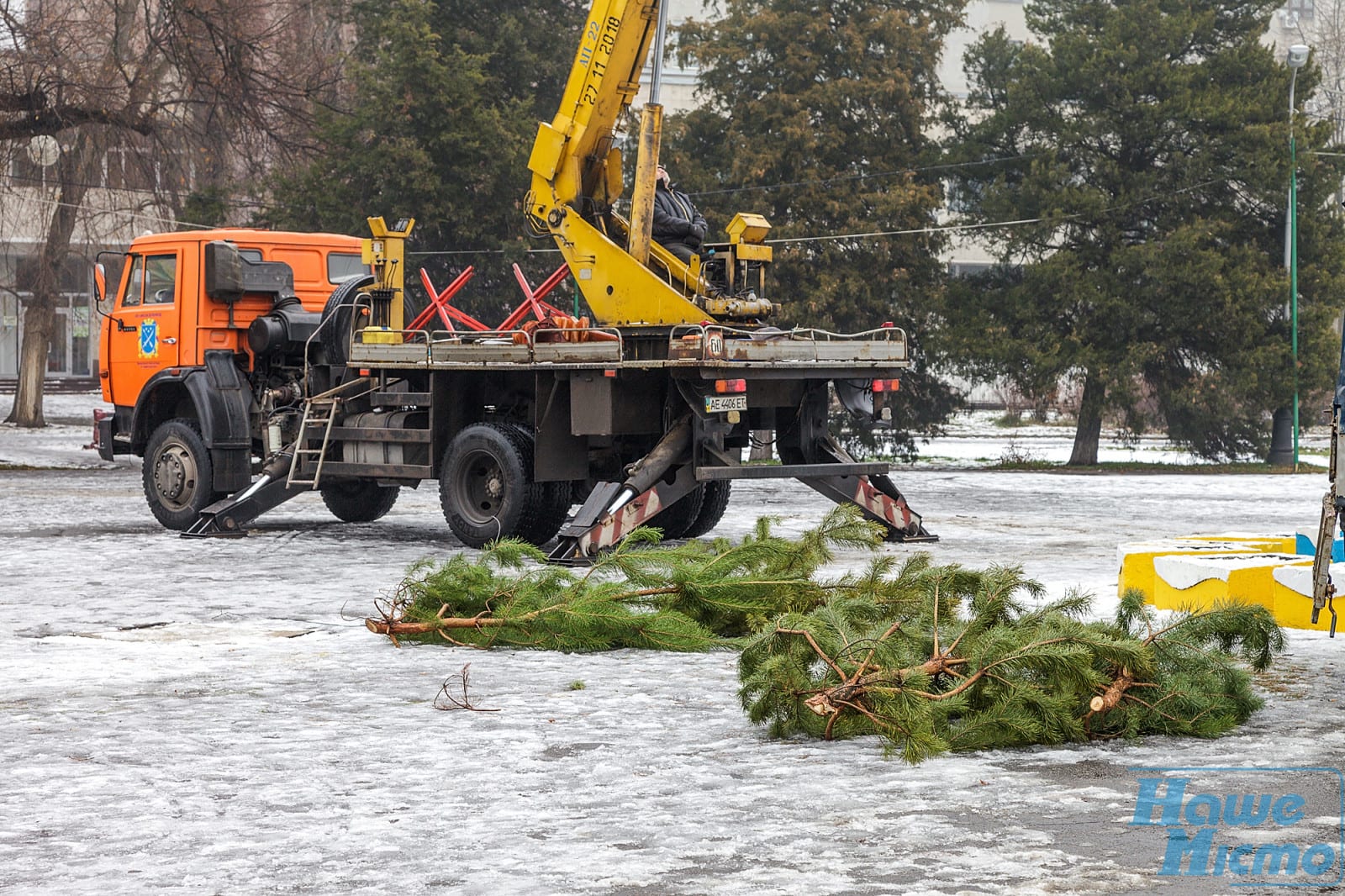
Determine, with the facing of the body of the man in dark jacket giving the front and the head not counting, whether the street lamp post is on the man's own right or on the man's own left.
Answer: on the man's own left

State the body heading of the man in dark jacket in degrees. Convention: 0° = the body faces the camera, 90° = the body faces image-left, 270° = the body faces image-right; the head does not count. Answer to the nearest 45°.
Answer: approximately 315°
